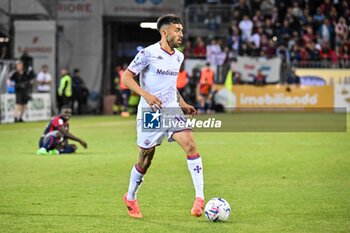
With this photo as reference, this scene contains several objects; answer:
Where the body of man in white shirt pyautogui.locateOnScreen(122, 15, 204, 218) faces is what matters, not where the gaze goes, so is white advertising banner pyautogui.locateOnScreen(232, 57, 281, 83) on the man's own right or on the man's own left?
on the man's own left

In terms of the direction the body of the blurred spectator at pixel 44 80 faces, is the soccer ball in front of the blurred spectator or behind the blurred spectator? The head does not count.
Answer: in front

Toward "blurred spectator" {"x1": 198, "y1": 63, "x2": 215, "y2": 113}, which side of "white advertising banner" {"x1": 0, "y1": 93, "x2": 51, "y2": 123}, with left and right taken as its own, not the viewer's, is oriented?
left

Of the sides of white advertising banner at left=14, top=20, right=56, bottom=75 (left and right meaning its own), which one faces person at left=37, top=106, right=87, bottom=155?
front

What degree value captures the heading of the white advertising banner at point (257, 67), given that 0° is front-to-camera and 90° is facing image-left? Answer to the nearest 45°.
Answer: approximately 0°

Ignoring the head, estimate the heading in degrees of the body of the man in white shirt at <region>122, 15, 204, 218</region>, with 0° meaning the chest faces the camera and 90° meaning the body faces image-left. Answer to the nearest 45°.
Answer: approximately 315°

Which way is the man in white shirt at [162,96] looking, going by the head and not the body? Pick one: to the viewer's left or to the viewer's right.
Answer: to the viewer's right

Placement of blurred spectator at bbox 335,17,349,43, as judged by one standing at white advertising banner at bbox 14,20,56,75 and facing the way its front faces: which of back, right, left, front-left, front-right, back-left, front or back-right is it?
left

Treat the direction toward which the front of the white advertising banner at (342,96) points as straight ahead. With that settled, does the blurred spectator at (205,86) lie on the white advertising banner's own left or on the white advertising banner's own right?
on the white advertising banner's own right

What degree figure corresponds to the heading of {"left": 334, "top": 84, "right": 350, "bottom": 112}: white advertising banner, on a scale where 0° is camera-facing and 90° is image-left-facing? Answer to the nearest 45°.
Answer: approximately 0°

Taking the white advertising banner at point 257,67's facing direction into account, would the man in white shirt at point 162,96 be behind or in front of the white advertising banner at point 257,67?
in front
